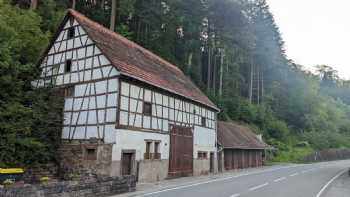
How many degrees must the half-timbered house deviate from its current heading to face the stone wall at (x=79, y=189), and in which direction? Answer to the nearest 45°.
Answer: approximately 45° to its right

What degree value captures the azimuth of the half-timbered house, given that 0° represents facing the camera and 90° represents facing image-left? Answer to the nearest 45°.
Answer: approximately 315°

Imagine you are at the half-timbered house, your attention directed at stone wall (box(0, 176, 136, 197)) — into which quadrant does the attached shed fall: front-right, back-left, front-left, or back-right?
back-left

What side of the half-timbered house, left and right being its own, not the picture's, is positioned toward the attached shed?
left
